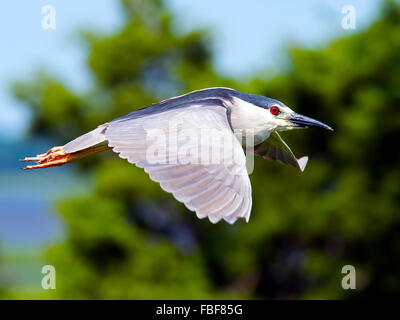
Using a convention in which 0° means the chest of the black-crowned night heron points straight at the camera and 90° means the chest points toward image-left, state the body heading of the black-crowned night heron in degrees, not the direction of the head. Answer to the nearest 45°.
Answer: approximately 270°
